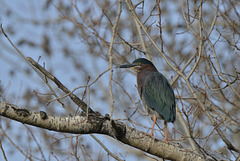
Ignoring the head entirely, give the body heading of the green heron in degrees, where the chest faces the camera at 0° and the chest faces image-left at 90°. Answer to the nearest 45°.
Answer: approximately 90°
